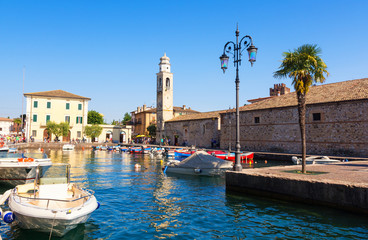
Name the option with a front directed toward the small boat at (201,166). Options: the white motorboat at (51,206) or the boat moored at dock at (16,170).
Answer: the boat moored at dock

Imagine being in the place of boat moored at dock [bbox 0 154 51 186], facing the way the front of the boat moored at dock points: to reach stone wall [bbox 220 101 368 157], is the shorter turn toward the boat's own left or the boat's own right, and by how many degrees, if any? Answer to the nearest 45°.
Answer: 0° — it already faces it

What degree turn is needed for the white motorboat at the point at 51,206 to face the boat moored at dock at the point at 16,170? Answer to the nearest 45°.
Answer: approximately 180°

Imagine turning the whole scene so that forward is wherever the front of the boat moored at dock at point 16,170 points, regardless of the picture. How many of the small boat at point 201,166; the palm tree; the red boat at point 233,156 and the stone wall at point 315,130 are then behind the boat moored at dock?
0

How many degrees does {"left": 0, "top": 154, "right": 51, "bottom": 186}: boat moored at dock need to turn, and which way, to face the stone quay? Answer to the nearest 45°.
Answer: approximately 45° to its right

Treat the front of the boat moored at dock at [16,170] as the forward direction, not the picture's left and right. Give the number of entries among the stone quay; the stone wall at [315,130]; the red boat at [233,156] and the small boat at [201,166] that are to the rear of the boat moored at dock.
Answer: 0

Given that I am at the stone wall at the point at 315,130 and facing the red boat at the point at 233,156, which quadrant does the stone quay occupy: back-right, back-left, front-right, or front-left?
front-left

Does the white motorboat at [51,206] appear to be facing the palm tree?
no

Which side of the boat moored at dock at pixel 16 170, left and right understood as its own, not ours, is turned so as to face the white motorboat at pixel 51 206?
right

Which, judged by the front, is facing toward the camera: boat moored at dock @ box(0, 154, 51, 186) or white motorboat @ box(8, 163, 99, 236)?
the white motorboat

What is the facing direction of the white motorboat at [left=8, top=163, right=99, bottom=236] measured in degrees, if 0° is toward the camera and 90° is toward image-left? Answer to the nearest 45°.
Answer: approximately 0°

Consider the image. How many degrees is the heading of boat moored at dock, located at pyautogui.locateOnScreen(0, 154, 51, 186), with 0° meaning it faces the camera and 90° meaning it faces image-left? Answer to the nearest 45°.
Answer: approximately 270°

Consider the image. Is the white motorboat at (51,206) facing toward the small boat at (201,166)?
no
